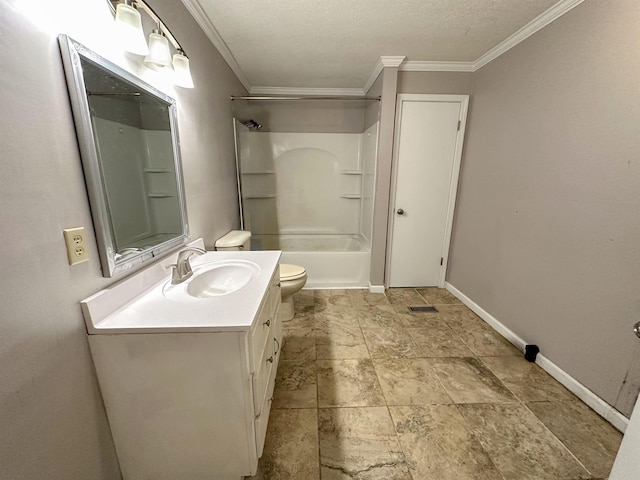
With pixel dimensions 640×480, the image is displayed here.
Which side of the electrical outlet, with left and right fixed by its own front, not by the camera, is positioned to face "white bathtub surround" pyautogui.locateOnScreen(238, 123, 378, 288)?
left

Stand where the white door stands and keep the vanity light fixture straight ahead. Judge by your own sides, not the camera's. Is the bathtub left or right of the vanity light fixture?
right

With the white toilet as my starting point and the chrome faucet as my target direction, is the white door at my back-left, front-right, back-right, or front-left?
back-left

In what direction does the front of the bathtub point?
toward the camera

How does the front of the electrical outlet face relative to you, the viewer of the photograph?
facing the viewer and to the right of the viewer

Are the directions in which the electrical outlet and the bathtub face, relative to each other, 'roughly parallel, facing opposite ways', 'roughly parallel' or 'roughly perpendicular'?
roughly perpendicular

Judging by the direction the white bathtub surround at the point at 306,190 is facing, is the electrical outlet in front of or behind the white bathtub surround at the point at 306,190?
in front

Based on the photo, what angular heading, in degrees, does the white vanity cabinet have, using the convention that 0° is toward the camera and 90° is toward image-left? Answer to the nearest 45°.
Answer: approximately 270°

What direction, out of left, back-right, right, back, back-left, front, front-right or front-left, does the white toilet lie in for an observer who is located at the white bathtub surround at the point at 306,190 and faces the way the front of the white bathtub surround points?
front

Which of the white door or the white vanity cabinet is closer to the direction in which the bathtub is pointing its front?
the white vanity cabinet

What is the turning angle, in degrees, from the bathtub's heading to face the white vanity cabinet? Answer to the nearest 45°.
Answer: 0° — it already faces it
